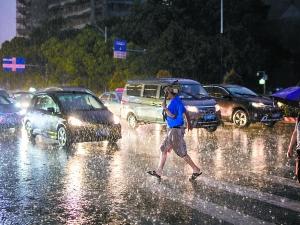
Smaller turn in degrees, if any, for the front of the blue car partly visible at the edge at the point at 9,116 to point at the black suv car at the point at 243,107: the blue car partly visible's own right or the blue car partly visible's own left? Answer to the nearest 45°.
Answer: approximately 45° to the blue car partly visible's own left

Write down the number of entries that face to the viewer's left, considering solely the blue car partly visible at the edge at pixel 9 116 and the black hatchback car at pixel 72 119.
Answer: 0

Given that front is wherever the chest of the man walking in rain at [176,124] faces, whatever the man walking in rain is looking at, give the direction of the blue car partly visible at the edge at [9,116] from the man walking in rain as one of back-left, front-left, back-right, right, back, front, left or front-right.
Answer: front-right

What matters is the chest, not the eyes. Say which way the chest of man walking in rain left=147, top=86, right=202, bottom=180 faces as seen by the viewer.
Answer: to the viewer's left

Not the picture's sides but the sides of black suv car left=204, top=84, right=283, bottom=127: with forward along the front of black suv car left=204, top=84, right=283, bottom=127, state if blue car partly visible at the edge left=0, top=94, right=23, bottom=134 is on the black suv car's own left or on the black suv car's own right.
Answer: on the black suv car's own right
